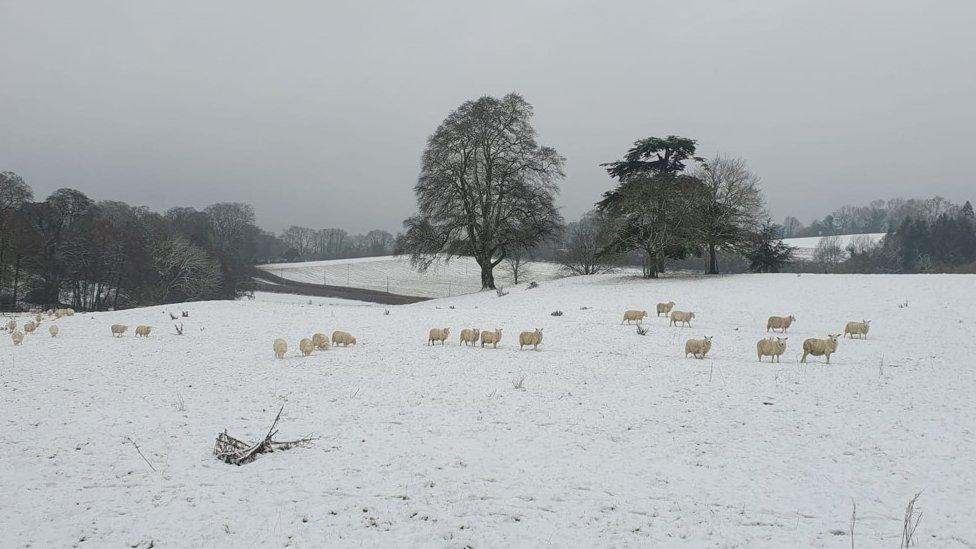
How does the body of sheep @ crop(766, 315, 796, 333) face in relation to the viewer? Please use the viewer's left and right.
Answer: facing to the right of the viewer

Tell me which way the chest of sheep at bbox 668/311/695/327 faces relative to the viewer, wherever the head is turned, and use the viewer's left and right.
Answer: facing to the right of the viewer

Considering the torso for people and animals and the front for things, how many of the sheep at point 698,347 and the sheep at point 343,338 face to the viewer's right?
2

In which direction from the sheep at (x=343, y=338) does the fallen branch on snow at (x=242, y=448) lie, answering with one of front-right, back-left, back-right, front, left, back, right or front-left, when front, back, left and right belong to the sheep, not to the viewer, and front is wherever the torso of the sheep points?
right

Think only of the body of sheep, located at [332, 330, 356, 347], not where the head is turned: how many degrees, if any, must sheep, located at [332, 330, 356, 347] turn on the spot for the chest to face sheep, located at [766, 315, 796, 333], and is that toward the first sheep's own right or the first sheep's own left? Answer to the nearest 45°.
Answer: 0° — it already faces it

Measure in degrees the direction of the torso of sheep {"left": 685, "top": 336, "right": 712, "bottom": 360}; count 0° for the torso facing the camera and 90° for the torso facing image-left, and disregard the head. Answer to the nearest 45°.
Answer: approximately 270°

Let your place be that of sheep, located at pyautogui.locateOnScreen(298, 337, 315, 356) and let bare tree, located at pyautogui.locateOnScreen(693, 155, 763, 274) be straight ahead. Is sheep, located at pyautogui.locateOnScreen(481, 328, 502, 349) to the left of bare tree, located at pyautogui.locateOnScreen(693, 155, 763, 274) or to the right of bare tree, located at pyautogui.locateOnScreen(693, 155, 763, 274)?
right

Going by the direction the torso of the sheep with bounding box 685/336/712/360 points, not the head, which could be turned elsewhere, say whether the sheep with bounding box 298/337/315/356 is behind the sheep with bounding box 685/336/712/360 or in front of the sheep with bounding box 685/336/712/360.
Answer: behind
